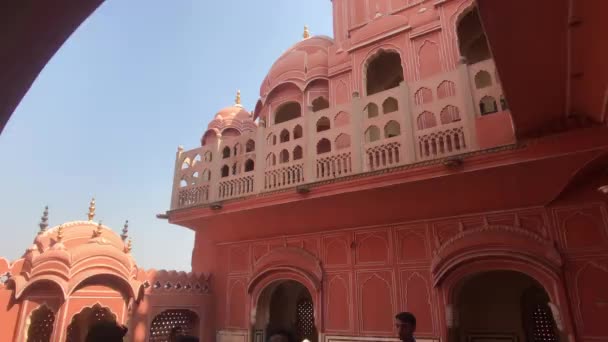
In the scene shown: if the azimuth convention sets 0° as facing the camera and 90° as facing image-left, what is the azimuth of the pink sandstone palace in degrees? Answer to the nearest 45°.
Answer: approximately 45°
